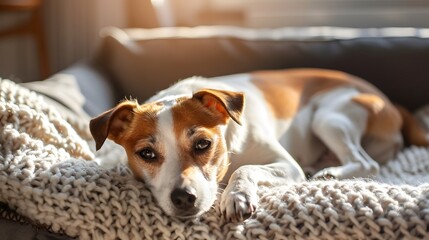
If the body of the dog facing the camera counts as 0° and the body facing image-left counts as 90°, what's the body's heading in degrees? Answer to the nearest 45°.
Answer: approximately 45°
